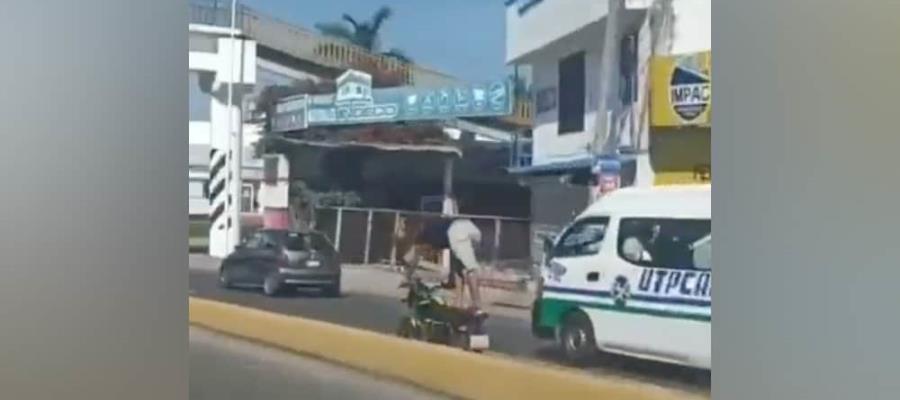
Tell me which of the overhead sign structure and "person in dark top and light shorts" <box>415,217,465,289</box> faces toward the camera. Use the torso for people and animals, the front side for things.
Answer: the overhead sign structure

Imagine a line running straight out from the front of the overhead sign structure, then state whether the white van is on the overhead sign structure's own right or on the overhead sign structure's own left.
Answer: on the overhead sign structure's own left

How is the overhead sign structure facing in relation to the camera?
toward the camera

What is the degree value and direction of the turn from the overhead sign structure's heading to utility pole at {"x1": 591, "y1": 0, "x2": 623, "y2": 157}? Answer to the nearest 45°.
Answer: approximately 90° to its left

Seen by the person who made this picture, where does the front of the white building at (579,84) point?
facing the viewer and to the left of the viewer
